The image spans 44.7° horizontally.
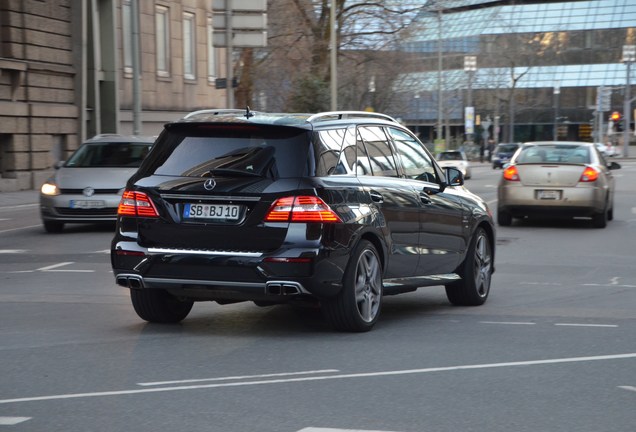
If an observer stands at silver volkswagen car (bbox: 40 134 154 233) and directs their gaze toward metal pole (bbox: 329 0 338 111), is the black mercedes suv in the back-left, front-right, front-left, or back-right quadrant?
back-right

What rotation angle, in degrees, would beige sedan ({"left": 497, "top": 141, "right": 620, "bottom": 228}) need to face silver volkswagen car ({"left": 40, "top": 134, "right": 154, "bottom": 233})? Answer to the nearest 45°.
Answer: approximately 135° to its left

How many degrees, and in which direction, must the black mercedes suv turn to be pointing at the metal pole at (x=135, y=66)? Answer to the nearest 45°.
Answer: approximately 45° to its left

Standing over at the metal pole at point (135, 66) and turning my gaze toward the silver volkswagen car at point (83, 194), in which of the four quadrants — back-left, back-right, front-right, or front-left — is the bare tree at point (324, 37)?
back-left

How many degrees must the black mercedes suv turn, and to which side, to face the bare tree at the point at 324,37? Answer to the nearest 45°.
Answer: approximately 45° to its left

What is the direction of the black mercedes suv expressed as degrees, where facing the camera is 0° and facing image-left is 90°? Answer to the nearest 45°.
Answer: approximately 225°

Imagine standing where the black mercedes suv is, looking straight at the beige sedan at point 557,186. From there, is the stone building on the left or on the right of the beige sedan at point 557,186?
left

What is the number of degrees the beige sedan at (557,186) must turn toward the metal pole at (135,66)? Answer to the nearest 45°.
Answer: approximately 45° to its left

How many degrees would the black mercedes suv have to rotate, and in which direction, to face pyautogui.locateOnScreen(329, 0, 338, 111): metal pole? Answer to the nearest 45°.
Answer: approximately 45° to its left

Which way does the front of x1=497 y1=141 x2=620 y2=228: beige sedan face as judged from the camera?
facing away from the viewer

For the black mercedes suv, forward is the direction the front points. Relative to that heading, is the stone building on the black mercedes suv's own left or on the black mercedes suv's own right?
on the black mercedes suv's own left

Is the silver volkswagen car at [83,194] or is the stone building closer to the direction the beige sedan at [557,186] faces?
the stone building
